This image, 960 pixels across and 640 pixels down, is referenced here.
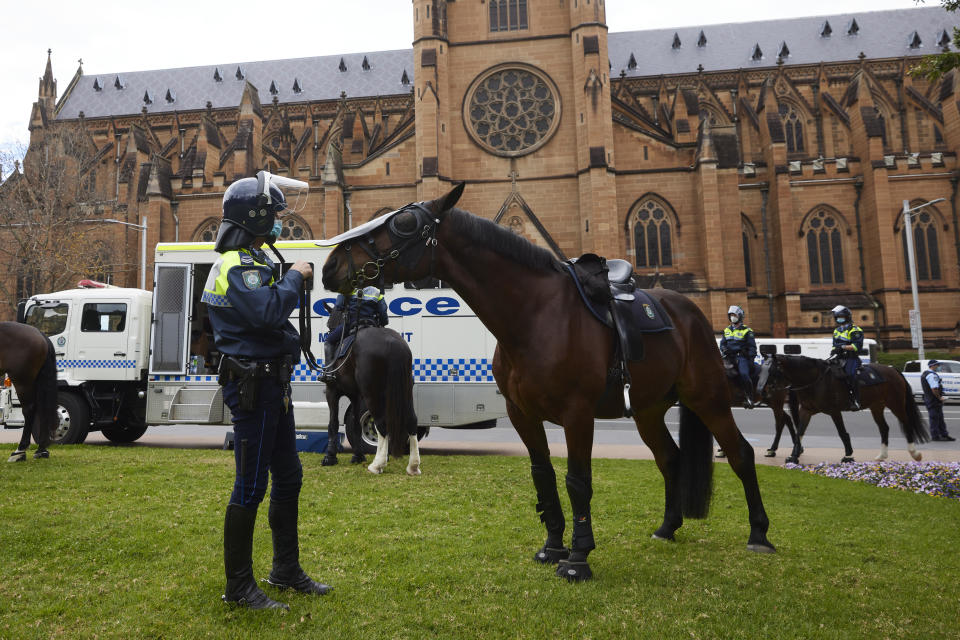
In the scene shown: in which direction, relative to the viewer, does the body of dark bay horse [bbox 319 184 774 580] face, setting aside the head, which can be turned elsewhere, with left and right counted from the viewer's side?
facing the viewer and to the left of the viewer

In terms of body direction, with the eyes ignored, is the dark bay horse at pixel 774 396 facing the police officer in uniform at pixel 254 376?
no

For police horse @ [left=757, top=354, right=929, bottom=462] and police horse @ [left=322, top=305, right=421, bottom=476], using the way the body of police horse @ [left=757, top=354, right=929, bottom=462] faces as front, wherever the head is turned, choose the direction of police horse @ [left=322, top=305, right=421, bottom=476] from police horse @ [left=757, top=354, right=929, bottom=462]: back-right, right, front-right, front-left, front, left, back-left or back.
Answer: front-left

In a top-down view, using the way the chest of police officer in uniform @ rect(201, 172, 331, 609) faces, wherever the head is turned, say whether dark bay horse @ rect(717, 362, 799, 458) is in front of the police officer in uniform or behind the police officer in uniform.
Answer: in front

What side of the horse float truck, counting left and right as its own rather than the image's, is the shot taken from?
left

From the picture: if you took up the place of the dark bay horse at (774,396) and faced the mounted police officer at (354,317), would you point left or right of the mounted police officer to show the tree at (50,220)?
right

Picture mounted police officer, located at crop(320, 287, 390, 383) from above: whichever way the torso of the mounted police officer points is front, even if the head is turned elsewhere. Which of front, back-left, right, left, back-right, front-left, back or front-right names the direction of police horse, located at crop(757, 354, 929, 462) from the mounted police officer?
back-right

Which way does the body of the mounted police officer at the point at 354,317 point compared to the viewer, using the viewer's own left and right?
facing away from the viewer and to the left of the viewer

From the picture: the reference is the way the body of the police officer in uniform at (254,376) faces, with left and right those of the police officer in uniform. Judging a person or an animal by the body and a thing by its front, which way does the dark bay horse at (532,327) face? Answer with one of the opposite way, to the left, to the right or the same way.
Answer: the opposite way

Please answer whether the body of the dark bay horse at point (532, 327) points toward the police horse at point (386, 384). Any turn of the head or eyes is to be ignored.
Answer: no

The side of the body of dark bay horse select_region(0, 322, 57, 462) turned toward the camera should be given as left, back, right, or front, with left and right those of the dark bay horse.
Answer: left

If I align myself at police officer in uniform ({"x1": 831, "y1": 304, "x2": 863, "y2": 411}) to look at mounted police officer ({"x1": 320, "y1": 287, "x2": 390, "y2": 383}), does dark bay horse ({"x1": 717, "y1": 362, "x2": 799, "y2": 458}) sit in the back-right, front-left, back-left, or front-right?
front-right

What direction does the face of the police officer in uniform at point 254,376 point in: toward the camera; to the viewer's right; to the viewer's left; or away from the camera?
to the viewer's right

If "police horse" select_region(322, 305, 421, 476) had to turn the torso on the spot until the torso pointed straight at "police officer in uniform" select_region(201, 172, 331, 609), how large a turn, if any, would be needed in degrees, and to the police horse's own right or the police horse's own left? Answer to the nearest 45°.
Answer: approximately 135° to the police horse's own left

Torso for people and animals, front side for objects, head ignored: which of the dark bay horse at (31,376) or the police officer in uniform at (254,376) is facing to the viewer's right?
the police officer in uniform
